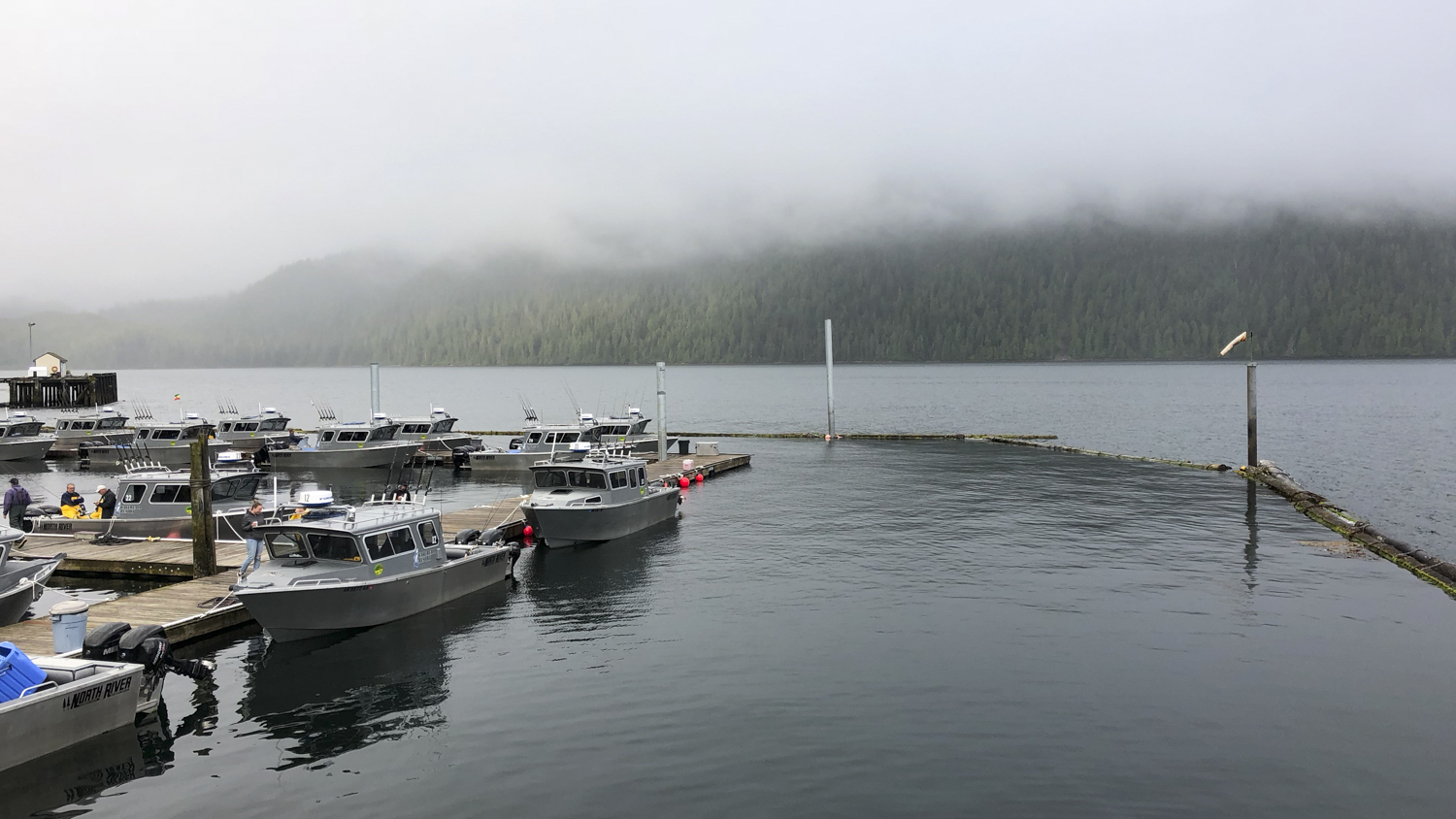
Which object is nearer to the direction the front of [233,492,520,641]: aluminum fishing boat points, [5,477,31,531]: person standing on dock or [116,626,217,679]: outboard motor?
the outboard motor

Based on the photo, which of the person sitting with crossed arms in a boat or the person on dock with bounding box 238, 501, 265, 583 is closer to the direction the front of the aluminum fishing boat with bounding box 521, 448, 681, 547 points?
the person on dock

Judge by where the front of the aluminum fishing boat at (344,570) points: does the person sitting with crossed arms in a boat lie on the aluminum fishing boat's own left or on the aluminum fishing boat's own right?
on the aluminum fishing boat's own right

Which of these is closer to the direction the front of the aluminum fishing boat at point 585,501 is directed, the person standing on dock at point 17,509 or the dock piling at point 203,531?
the dock piling

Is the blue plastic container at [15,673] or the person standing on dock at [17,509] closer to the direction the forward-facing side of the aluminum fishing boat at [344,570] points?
the blue plastic container

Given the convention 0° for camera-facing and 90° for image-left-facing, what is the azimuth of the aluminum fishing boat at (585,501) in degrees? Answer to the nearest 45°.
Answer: approximately 45°

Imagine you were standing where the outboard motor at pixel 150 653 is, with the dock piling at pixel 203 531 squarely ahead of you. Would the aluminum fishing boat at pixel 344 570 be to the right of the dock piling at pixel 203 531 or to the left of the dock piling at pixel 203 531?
right

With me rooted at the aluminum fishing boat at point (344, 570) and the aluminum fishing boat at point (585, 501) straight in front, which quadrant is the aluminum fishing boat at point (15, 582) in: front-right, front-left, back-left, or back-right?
back-left

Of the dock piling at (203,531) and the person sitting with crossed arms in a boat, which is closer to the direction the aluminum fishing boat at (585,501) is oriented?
the dock piling
